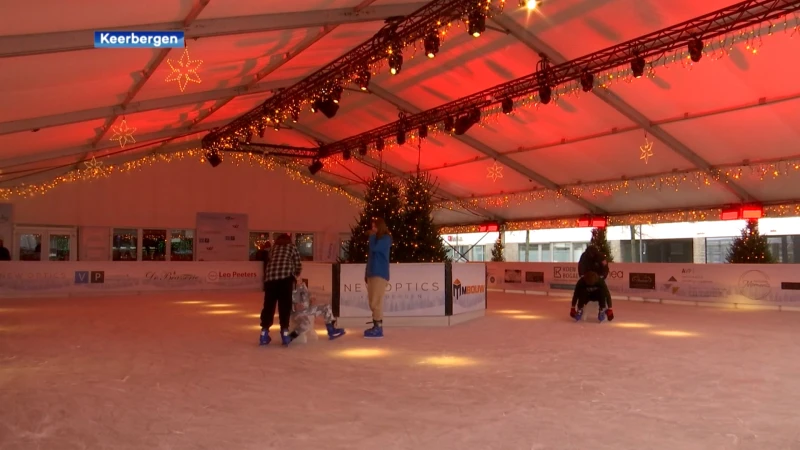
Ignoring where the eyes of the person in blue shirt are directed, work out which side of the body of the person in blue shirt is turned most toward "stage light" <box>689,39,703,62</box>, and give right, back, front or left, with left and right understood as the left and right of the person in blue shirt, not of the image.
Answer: back

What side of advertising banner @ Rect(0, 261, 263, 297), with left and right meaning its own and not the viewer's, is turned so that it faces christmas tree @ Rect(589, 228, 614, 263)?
left

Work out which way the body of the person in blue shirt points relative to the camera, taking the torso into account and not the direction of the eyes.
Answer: to the viewer's left

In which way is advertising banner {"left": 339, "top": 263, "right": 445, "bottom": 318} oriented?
toward the camera

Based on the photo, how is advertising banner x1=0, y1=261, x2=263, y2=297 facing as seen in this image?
toward the camera

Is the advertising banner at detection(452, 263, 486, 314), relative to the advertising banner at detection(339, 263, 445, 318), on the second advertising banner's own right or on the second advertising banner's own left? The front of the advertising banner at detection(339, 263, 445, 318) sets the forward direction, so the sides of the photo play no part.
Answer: on the second advertising banner's own left

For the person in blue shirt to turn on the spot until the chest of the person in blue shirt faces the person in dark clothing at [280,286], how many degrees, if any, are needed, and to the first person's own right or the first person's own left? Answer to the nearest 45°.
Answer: approximately 45° to the first person's own left

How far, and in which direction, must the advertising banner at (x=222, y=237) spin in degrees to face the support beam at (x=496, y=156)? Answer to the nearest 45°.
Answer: approximately 45° to its left

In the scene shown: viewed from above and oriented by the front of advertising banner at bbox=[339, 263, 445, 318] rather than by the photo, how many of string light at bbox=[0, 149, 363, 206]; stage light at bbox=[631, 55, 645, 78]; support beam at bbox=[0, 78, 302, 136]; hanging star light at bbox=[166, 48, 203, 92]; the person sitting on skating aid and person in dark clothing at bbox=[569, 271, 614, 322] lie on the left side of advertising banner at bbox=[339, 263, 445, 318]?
2

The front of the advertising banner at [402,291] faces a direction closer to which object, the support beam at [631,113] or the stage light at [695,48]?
the stage light

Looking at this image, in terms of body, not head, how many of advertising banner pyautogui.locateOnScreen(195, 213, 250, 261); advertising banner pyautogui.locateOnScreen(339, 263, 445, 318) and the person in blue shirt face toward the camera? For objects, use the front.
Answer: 2
